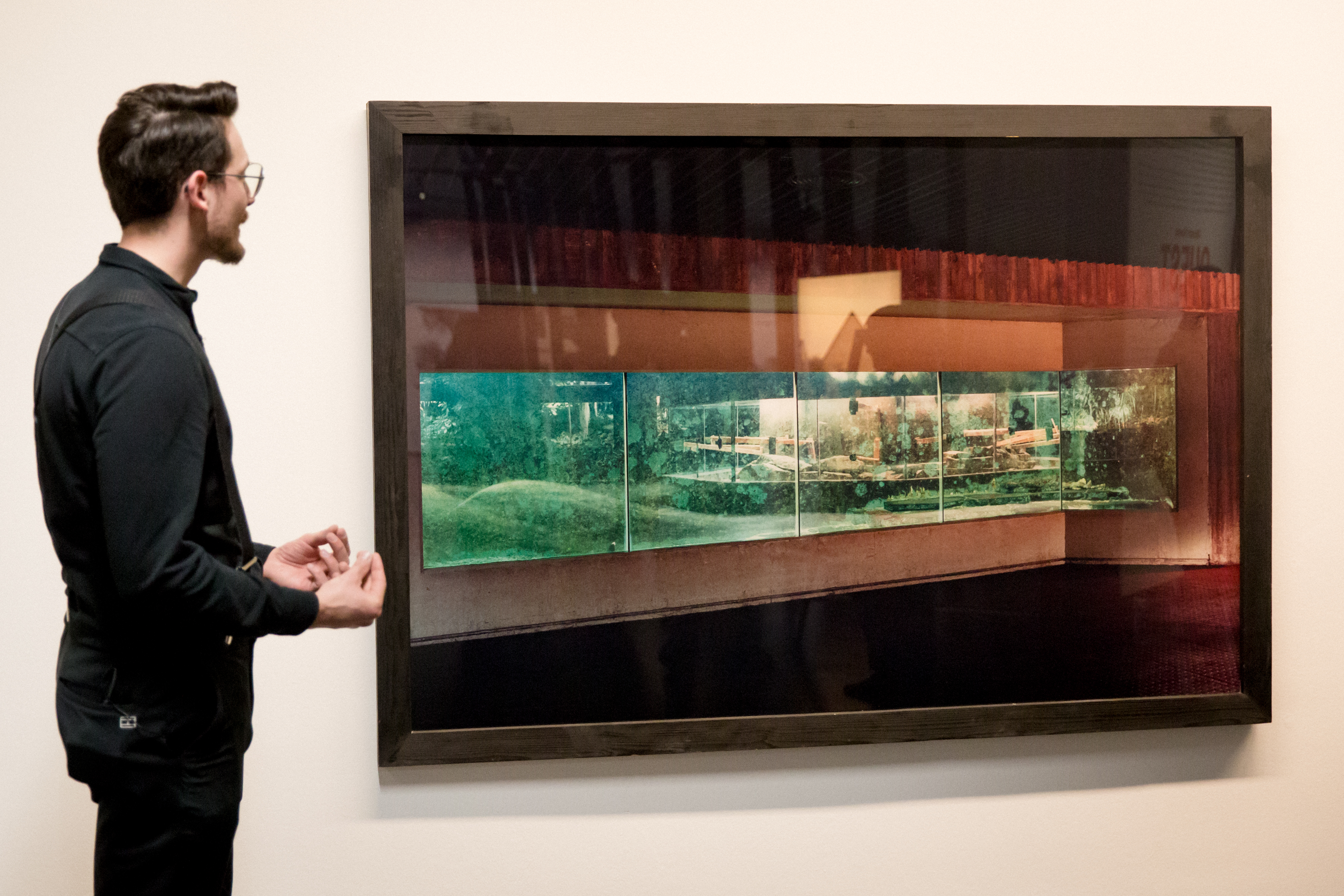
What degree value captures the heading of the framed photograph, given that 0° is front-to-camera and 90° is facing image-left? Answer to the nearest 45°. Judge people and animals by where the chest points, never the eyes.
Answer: approximately 0°

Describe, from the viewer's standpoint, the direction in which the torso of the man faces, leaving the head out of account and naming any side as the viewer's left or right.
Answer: facing to the right of the viewer

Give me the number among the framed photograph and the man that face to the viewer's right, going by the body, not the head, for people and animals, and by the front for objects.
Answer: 1

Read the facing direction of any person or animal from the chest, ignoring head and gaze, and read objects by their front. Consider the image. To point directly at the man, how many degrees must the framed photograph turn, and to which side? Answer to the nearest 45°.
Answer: approximately 45° to its right

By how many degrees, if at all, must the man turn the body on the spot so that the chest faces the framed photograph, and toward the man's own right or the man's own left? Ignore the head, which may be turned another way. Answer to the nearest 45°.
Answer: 0° — they already face it
